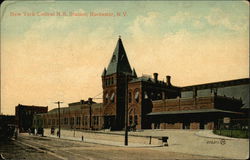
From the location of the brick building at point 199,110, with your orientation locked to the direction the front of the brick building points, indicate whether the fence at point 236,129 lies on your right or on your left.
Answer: on your left

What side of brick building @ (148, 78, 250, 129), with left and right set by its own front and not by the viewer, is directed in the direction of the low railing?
front

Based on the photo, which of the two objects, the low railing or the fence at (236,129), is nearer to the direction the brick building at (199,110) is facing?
the low railing

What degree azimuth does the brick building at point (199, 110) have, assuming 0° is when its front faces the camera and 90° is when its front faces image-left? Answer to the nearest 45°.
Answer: approximately 45°
